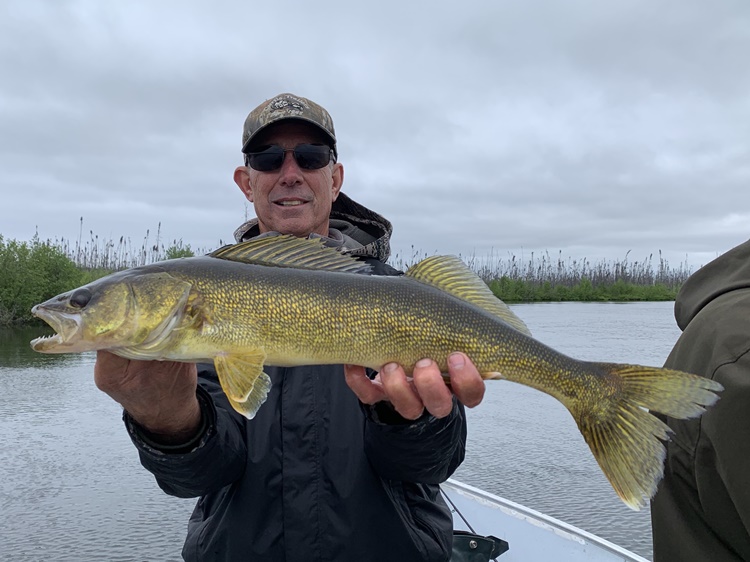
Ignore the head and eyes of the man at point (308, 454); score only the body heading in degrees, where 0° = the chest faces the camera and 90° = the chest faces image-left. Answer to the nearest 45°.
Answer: approximately 0°
